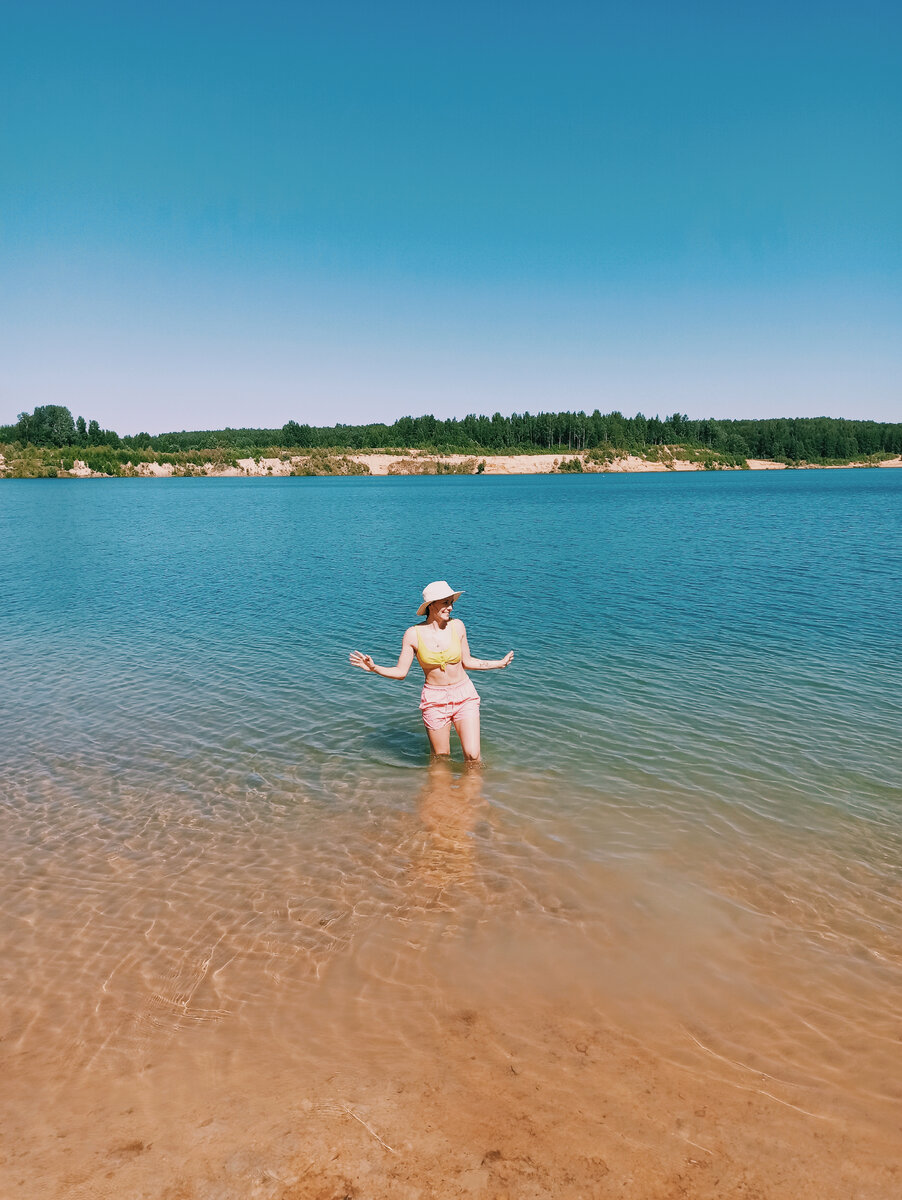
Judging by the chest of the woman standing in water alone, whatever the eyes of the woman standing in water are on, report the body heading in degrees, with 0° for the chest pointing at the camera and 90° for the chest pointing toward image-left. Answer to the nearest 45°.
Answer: approximately 0°
